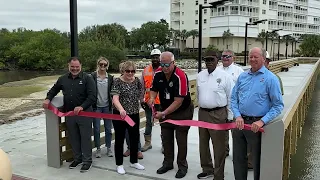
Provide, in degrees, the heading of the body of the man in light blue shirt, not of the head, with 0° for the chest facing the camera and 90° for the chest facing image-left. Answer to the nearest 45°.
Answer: approximately 45°

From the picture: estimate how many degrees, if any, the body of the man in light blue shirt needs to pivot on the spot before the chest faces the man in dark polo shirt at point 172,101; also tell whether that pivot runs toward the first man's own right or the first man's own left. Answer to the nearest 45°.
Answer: approximately 90° to the first man's own right

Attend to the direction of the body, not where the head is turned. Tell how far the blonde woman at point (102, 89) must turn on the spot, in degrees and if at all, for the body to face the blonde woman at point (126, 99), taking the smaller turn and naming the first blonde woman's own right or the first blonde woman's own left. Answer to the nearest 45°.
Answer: approximately 45° to the first blonde woman's own left

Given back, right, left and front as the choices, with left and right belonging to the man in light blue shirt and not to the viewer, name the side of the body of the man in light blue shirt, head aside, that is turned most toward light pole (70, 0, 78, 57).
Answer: right

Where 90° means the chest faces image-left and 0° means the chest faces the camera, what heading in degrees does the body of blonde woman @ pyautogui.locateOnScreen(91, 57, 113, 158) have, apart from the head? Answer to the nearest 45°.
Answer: approximately 0°
